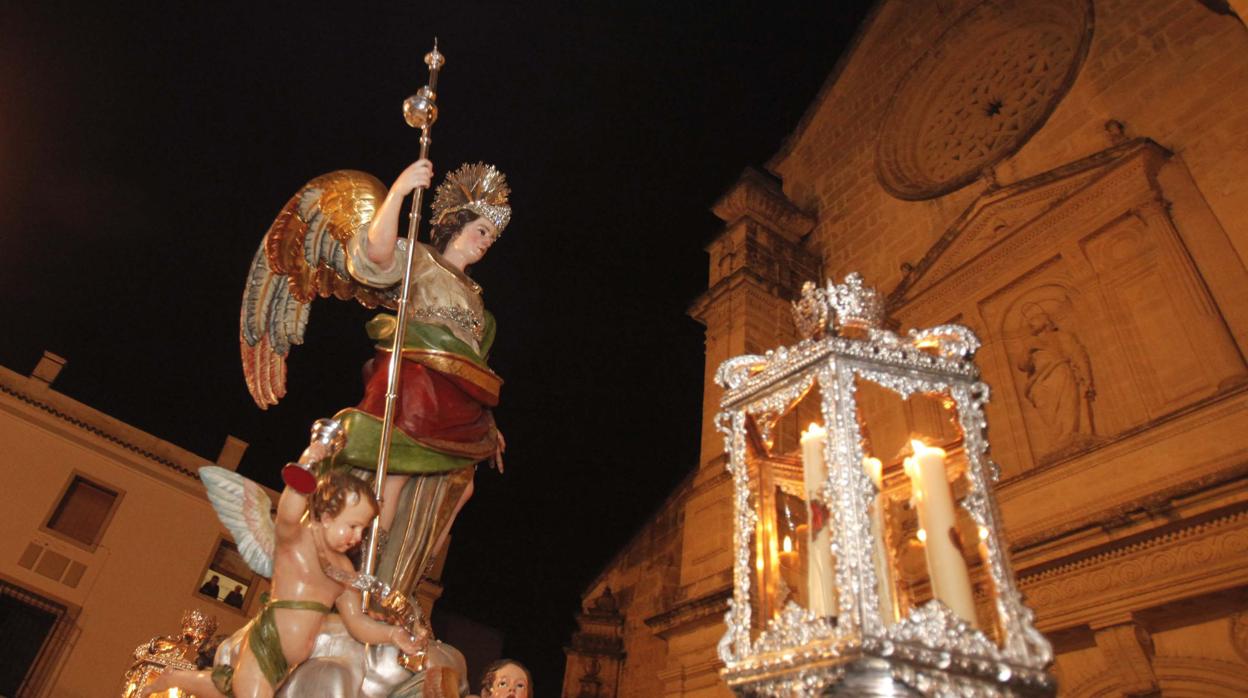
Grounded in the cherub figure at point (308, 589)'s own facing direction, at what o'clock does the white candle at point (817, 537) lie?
The white candle is roughly at 12 o'clock from the cherub figure.

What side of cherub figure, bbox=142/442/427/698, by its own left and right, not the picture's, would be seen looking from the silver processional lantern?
front

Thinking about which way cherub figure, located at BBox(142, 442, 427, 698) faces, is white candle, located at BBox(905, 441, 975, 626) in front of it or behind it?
in front

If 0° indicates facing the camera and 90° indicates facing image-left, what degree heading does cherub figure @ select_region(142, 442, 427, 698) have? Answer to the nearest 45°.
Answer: approximately 315°

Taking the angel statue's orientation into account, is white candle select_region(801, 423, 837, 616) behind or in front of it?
in front

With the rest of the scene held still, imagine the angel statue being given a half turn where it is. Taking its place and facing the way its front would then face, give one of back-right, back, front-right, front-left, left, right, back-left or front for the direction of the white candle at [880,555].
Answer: back

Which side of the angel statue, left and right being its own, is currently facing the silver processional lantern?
front

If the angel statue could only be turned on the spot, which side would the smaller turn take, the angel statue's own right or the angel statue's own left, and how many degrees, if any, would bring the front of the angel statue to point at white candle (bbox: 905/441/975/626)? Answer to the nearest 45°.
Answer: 0° — it already faces it

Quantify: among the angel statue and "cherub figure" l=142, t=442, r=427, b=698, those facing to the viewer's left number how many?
0

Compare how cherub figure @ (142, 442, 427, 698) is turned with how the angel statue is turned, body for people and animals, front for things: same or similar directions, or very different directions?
same or similar directions

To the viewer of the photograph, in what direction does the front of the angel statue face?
facing the viewer and to the right of the viewer

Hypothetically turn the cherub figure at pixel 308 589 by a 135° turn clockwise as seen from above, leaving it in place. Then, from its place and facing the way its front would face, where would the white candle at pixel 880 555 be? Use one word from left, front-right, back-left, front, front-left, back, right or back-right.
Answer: back-left
